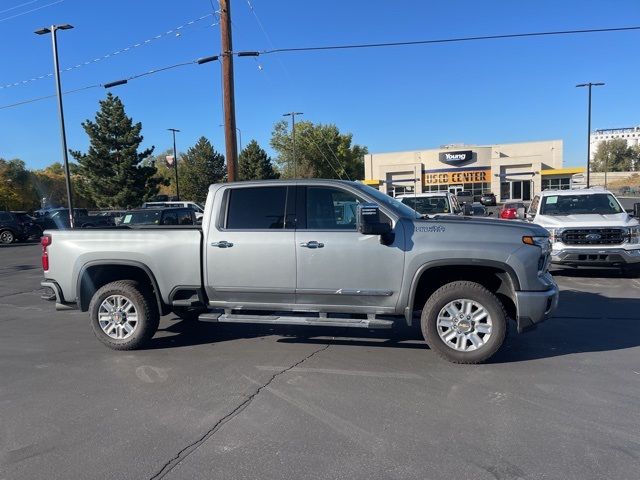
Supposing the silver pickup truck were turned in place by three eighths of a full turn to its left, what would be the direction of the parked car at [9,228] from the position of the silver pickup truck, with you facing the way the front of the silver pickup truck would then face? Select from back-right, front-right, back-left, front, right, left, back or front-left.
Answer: front

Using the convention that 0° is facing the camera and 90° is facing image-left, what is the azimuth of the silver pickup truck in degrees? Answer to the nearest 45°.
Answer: approximately 270°

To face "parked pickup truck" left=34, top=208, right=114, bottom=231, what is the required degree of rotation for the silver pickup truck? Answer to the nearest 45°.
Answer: approximately 135° to its left

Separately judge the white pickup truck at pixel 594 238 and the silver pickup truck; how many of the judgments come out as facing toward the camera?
1

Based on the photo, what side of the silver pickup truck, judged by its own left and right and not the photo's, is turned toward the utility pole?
left

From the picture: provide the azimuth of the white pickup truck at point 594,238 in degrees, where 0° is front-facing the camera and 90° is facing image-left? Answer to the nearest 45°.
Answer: approximately 0°

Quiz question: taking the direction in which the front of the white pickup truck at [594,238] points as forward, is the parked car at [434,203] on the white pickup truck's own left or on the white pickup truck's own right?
on the white pickup truck's own right

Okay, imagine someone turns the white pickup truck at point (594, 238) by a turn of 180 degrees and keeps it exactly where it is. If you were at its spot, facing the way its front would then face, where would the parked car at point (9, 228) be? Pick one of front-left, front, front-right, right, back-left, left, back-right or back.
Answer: left

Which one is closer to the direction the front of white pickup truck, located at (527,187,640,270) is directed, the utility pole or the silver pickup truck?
the silver pickup truck

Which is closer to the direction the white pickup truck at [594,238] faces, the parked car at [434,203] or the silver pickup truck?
the silver pickup truck

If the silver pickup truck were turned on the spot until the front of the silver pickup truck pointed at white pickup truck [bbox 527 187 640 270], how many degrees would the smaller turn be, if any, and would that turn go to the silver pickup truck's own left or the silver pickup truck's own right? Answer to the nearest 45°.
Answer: approximately 45° to the silver pickup truck's own left

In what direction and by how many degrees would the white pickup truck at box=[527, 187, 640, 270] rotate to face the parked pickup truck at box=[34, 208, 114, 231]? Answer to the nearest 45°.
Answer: approximately 90° to its right
